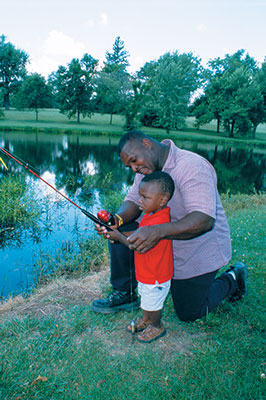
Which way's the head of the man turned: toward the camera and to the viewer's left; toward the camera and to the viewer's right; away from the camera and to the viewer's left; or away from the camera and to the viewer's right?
toward the camera and to the viewer's left

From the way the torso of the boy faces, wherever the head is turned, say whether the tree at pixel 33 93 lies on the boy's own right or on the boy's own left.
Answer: on the boy's own right
